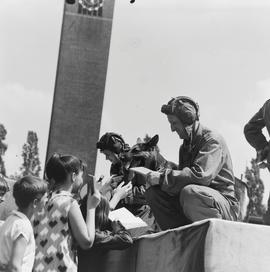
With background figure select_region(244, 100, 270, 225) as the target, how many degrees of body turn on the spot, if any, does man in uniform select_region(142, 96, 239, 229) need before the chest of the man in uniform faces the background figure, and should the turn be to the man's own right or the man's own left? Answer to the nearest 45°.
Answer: approximately 135° to the man's own right

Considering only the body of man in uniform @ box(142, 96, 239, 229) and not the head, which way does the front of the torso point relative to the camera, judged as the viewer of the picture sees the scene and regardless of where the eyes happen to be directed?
to the viewer's left

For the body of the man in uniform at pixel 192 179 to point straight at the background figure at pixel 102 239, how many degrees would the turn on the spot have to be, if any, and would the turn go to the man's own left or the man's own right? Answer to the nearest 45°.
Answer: approximately 45° to the man's own left

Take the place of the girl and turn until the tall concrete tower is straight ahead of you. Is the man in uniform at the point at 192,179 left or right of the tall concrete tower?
right

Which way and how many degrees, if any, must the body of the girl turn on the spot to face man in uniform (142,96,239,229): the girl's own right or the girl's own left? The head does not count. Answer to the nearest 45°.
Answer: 0° — they already face them

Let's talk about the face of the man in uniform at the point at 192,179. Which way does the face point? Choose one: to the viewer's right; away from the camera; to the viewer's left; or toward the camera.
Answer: to the viewer's left

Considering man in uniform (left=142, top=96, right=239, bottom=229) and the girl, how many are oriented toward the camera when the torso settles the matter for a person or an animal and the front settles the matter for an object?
0

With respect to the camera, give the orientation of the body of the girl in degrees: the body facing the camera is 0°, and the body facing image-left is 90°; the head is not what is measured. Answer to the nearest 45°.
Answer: approximately 225°
